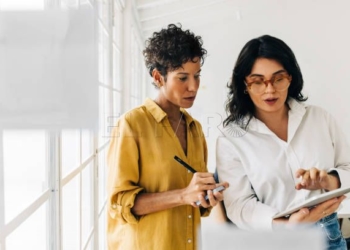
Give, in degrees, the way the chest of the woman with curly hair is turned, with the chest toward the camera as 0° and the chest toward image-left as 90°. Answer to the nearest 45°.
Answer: approximately 315°

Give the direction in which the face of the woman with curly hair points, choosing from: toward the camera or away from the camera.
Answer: toward the camera

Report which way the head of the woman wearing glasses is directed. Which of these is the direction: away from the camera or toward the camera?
toward the camera
